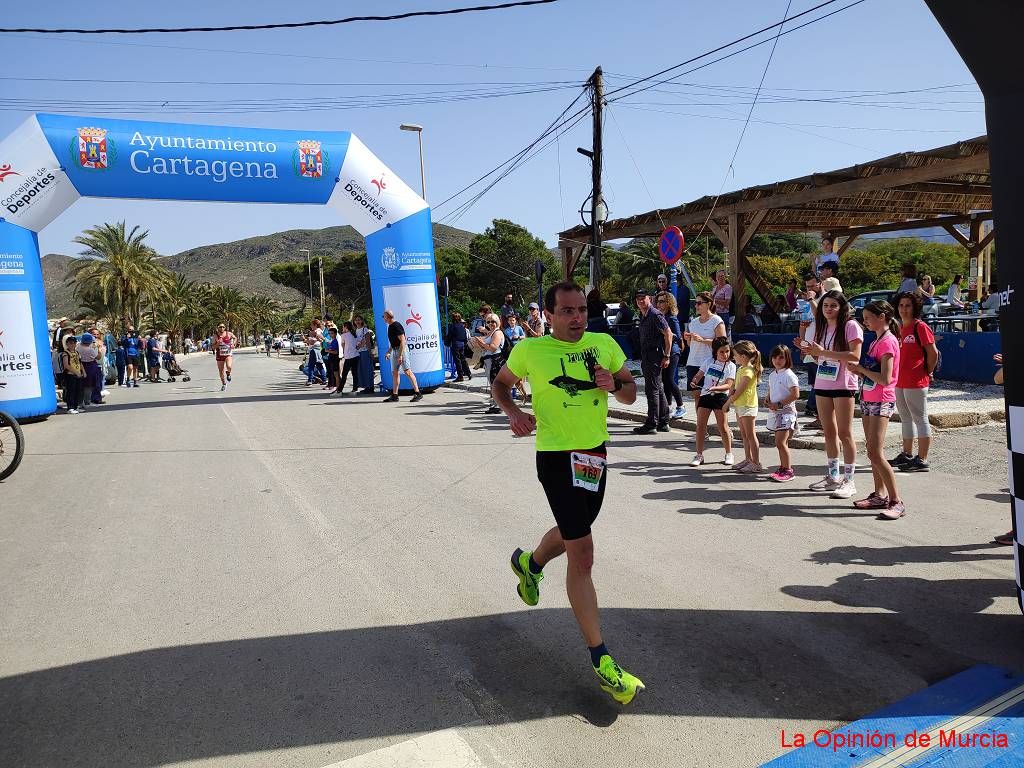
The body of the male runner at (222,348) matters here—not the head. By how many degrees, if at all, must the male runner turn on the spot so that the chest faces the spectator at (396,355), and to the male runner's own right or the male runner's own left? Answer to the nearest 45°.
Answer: approximately 45° to the male runner's own left

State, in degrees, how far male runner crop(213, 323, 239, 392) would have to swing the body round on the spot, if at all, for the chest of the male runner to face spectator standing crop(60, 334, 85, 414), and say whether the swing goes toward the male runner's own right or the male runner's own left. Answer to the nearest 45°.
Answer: approximately 45° to the male runner's own right

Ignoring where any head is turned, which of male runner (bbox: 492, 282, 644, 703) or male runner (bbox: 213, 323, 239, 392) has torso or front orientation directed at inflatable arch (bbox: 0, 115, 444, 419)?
male runner (bbox: 213, 323, 239, 392)

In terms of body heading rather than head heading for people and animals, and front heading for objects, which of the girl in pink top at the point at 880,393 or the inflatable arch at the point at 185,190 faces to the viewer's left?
the girl in pink top

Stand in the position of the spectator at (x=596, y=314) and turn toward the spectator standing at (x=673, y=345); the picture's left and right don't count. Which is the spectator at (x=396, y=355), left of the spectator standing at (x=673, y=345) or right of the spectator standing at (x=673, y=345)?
right

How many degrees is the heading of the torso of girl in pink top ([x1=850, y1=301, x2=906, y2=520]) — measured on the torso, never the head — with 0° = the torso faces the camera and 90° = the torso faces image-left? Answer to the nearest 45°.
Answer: approximately 90°

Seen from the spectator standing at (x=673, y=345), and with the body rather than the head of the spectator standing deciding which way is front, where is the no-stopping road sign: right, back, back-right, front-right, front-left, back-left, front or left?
back-right

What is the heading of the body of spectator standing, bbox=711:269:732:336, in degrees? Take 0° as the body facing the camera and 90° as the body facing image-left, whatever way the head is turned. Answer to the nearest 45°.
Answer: approximately 45°
